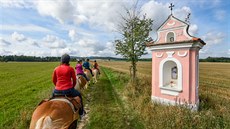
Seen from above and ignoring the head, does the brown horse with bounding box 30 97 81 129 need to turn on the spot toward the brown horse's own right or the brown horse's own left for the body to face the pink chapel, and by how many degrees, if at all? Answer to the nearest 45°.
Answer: approximately 45° to the brown horse's own right

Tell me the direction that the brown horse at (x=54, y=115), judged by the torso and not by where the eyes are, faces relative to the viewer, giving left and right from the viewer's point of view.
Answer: facing away from the viewer and to the right of the viewer

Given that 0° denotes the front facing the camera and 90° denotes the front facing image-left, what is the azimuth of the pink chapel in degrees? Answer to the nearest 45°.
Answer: approximately 45°
